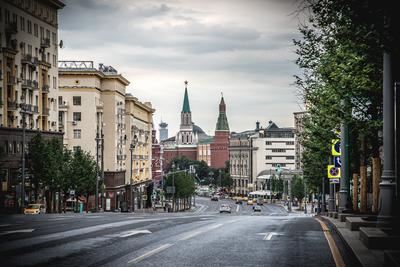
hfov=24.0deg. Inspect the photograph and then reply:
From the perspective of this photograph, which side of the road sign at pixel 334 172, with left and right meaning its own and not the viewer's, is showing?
front

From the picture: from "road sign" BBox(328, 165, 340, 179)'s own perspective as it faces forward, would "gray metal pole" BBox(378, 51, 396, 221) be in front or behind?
in front
